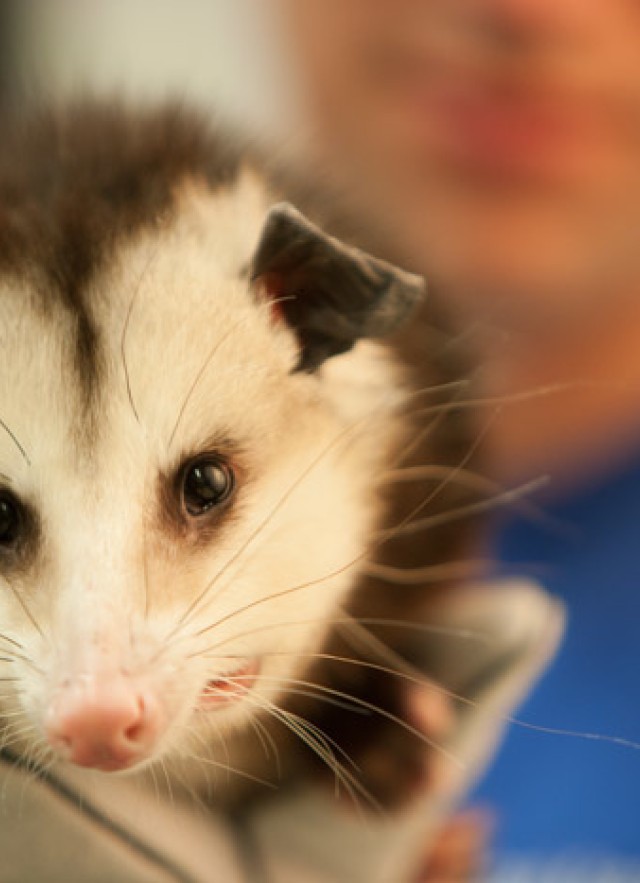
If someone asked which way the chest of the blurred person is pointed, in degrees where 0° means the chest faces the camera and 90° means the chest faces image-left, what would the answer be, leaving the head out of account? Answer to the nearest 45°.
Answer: approximately 0°

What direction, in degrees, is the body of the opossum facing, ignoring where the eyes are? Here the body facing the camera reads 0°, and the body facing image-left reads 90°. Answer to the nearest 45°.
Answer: approximately 0°
